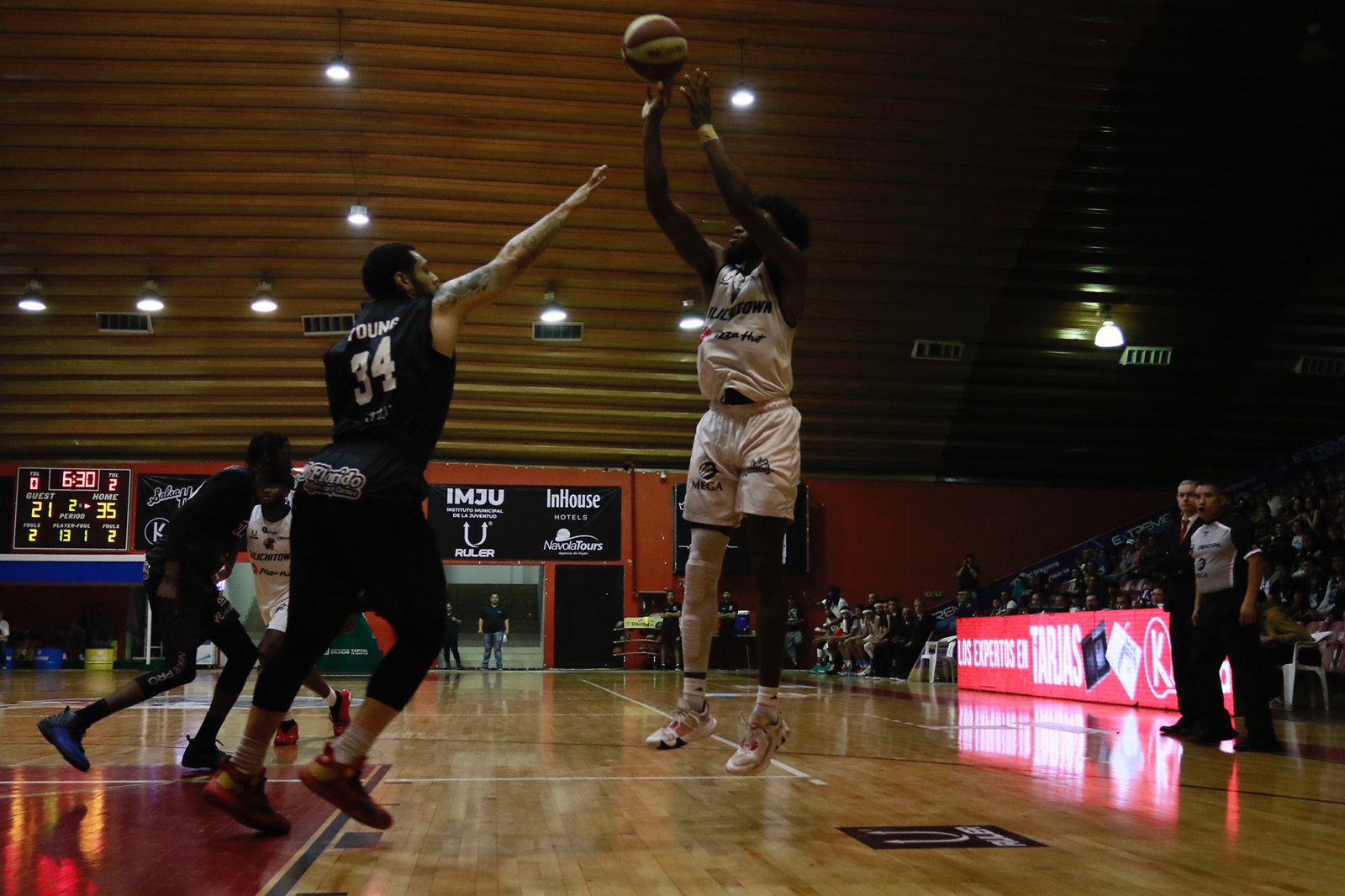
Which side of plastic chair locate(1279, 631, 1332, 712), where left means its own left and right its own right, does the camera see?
left

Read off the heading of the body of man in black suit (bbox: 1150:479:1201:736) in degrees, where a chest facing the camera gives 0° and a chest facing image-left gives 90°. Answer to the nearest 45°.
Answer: approximately 45°

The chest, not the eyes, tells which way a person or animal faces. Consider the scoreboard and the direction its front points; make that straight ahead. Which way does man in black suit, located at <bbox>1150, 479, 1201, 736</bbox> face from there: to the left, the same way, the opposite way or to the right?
to the right

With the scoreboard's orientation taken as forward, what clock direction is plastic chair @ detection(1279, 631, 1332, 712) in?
The plastic chair is roughly at 11 o'clock from the scoreboard.

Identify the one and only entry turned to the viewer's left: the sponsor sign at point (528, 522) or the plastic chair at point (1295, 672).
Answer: the plastic chair

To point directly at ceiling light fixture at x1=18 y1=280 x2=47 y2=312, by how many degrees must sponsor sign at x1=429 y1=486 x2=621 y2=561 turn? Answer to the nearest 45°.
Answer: approximately 45° to its right

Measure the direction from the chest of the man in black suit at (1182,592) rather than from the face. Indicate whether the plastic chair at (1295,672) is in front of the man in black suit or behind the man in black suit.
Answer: behind
